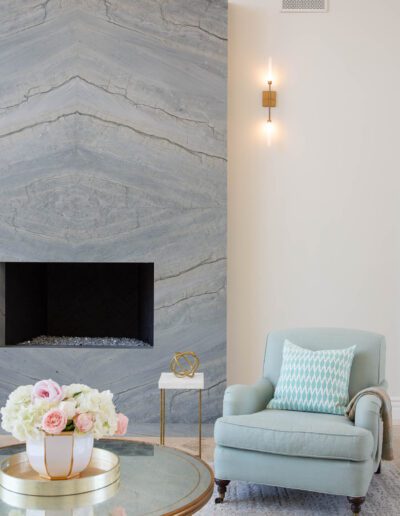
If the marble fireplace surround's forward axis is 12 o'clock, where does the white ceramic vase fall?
The white ceramic vase is roughly at 12 o'clock from the marble fireplace surround.

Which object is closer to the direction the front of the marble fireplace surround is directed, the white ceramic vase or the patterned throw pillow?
the white ceramic vase

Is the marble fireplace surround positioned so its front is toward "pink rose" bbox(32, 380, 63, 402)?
yes

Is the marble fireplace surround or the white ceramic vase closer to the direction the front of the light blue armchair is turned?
the white ceramic vase

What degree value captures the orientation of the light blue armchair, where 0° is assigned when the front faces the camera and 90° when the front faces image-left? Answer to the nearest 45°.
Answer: approximately 45°

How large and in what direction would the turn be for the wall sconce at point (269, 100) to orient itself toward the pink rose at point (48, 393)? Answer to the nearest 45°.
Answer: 0° — it already faces it

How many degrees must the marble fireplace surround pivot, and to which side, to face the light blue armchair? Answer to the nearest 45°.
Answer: approximately 45° to its left

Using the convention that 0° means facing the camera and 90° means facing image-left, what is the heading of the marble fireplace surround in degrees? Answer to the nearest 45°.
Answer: approximately 0°

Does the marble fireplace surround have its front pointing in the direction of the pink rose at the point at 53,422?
yes
